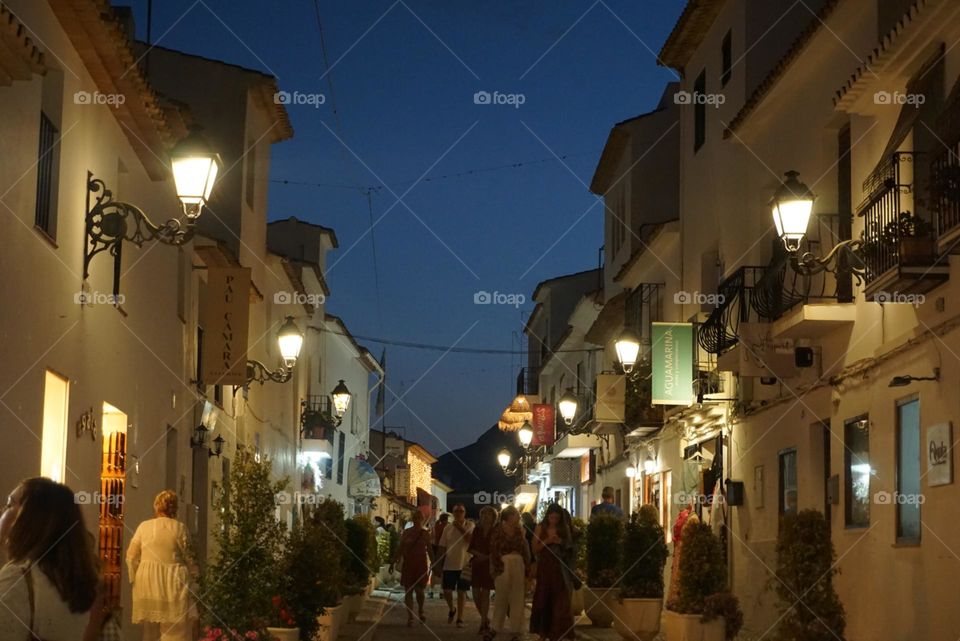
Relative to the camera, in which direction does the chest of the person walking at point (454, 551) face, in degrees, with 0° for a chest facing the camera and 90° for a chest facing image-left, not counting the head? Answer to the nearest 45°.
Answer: approximately 0°

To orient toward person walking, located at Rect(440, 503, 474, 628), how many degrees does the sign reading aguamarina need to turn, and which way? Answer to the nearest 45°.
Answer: approximately 90° to its right

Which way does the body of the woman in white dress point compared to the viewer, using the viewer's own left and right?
facing away from the viewer

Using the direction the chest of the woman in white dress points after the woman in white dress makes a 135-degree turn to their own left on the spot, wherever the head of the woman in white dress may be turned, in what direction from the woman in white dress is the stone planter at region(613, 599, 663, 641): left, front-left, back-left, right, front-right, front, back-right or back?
back

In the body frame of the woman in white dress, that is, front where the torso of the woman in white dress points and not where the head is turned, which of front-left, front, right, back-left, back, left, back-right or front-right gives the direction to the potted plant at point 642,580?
front-right

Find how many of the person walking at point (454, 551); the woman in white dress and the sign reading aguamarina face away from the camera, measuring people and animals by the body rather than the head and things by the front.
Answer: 1

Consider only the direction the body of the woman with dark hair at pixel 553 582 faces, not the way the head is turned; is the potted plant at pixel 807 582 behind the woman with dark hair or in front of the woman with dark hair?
in front

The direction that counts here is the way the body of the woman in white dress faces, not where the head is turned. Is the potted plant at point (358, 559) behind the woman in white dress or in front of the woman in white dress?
in front

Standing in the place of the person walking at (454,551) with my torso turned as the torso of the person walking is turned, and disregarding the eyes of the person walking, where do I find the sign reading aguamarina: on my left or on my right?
on my left

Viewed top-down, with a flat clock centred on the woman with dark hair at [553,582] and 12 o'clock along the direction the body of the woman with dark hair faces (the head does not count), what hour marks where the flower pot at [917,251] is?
The flower pot is roughly at 11 o'clock from the woman with dark hair.

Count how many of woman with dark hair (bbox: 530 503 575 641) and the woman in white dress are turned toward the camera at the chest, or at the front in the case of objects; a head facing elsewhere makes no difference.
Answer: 1
